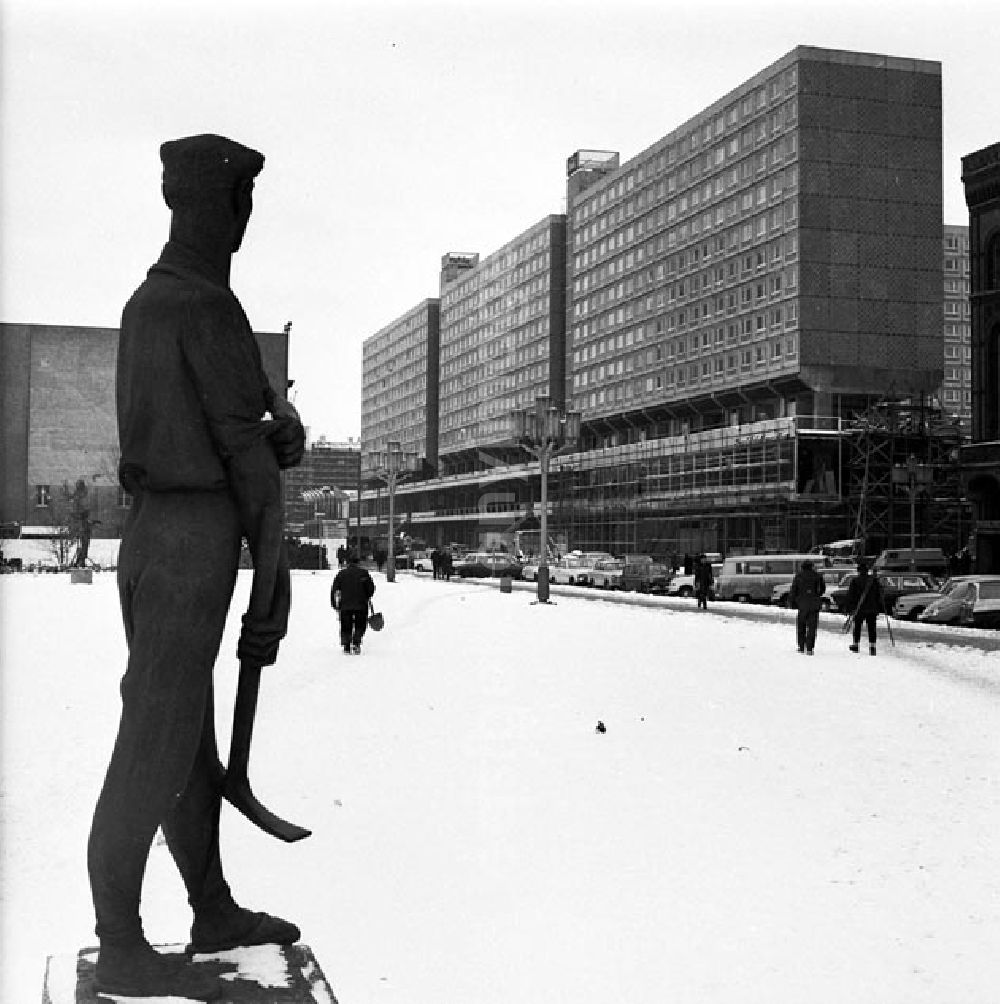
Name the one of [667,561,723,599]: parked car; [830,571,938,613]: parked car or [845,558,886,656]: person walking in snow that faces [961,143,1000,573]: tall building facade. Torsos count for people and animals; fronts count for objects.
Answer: the person walking in snow

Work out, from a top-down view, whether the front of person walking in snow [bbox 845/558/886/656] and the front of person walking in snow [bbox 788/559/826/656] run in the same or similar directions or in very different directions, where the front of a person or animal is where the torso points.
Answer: same or similar directions

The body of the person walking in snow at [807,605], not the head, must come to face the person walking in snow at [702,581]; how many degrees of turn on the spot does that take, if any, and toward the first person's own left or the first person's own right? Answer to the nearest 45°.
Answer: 0° — they already face them

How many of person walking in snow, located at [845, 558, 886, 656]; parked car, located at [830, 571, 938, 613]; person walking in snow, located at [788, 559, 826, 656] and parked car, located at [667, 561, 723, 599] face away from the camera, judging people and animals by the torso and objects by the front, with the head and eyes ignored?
2

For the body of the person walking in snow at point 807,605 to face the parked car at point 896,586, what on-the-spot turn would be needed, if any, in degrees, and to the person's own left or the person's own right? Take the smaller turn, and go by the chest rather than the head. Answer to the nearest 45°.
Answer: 0° — they already face it

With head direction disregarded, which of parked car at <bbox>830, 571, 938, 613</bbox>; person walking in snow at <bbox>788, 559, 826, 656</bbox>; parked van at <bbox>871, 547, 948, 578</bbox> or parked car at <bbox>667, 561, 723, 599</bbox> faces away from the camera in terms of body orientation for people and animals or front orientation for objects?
the person walking in snow

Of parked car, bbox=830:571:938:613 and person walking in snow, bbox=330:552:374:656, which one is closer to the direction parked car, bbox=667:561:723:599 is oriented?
the person walking in snow

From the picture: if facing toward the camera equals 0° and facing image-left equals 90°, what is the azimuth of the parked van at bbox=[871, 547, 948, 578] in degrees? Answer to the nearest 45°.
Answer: approximately 90°

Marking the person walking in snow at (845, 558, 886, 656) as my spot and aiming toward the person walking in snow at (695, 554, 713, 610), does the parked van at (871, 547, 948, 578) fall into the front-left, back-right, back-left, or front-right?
front-right

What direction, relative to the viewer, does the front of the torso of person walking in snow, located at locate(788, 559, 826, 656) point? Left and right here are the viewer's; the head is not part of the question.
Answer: facing away from the viewer

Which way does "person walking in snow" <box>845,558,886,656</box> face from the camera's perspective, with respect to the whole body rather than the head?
away from the camera

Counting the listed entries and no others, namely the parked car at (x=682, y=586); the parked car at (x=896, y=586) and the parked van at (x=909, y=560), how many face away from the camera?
0

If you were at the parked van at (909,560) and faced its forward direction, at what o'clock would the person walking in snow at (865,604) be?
The person walking in snow is roughly at 9 o'clock from the parked van.

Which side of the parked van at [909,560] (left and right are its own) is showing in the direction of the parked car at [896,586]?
left

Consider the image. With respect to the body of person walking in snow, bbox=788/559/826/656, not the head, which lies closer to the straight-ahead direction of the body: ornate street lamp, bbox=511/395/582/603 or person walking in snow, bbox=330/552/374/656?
the ornate street lamp

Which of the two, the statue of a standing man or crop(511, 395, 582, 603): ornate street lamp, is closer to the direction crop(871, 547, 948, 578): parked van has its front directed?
the ornate street lamp

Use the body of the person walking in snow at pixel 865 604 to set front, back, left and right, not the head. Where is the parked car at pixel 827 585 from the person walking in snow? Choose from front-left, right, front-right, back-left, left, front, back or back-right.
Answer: front

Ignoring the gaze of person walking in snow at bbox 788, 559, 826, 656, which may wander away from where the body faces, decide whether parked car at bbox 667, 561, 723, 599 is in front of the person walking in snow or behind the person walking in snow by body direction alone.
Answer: in front

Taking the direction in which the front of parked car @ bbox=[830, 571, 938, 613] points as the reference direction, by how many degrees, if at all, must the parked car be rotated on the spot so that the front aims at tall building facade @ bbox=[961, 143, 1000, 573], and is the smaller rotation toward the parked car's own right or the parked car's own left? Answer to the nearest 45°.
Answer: approximately 135° to the parked car's own right
